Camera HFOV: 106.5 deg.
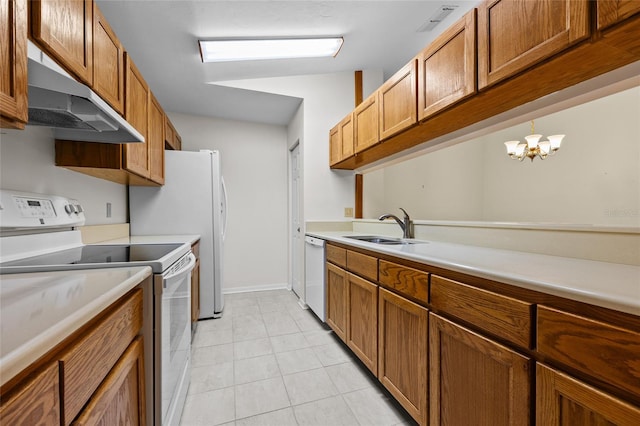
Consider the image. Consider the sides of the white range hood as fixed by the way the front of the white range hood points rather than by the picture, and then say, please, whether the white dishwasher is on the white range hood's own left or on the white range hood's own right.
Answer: on the white range hood's own left

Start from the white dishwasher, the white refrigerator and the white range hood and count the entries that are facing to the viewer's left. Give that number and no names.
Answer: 1

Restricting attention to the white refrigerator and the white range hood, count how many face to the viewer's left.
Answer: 0

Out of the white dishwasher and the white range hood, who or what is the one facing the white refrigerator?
the white dishwasher

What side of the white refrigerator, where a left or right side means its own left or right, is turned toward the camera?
right

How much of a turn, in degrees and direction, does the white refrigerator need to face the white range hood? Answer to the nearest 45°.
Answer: approximately 90° to its right

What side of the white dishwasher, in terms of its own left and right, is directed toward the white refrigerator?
front

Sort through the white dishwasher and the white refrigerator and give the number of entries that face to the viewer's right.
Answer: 1

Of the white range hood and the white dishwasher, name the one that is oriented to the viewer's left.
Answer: the white dishwasher

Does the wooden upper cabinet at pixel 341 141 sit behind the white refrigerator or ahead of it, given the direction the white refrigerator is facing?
ahead

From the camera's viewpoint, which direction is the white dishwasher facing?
to the viewer's left

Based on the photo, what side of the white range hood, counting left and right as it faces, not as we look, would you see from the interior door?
left

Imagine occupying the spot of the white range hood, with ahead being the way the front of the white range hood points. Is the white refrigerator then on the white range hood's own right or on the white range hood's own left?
on the white range hood's own left

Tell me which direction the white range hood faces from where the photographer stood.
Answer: facing the viewer and to the right of the viewer
